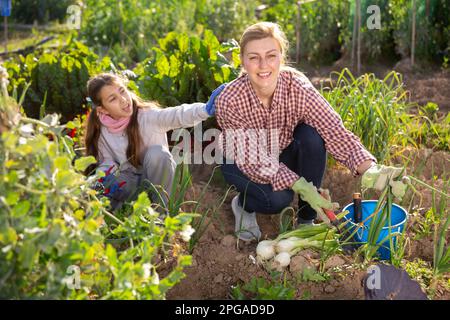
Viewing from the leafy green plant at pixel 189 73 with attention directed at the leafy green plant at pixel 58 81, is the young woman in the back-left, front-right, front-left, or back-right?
back-left

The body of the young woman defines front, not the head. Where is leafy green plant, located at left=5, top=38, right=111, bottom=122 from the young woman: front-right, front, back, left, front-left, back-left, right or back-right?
back-right

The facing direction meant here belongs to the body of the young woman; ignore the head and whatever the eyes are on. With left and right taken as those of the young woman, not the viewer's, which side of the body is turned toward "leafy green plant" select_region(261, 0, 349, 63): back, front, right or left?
back

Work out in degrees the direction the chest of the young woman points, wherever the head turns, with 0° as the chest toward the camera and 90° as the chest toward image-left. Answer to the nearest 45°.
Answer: approximately 0°

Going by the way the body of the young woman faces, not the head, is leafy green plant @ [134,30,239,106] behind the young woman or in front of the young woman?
behind

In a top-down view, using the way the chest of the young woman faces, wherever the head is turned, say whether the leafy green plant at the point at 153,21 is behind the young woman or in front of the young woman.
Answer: behind

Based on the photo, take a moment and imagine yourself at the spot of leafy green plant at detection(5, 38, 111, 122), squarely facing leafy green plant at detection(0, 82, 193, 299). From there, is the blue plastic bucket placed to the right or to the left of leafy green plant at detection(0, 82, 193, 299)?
left
